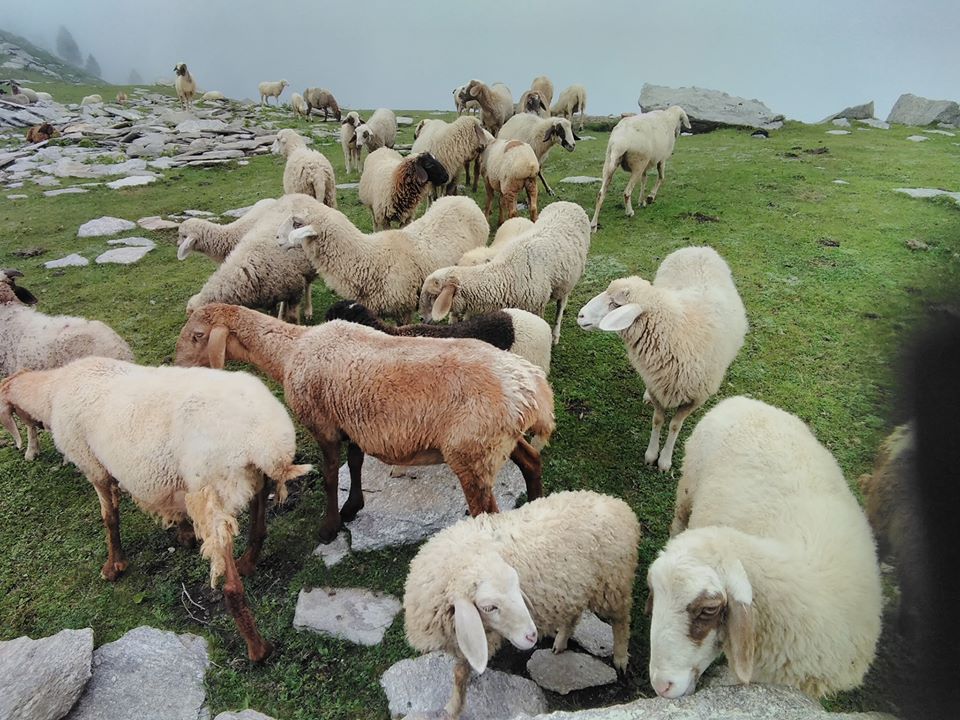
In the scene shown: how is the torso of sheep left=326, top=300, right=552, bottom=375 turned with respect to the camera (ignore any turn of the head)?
to the viewer's left

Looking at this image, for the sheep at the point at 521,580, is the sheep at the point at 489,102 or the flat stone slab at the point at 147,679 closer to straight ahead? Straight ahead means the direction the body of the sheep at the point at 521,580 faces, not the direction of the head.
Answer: the flat stone slab

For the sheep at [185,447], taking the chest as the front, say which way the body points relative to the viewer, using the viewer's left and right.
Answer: facing away from the viewer and to the left of the viewer

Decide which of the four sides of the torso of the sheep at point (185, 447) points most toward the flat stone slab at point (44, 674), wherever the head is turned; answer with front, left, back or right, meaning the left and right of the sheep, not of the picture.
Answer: left

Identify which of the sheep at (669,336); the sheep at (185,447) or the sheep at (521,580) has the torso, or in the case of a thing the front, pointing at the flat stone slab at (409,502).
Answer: the sheep at (669,336)

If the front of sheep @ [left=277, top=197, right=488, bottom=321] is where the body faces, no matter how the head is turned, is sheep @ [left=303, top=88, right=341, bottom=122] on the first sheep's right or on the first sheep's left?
on the first sheep's right

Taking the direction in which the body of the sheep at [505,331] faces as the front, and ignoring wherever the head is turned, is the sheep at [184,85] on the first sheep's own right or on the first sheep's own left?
on the first sheep's own right

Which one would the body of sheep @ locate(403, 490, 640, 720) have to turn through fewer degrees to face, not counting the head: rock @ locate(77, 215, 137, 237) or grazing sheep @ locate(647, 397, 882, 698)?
the rock

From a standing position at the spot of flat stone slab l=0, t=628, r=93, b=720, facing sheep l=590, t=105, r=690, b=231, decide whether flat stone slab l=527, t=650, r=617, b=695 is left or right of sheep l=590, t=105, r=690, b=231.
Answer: right

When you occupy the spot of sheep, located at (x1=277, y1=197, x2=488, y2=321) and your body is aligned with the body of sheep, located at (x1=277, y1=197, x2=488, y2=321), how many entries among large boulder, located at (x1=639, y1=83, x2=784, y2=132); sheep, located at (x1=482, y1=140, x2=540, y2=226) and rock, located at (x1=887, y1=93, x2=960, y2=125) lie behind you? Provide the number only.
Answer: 3

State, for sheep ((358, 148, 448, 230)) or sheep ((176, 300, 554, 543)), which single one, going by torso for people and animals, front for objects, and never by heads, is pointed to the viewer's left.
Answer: sheep ((176, 300, 554, 543))

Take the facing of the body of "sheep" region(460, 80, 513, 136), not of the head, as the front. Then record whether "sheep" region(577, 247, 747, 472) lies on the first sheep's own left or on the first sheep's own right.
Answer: on the first sheep's own left

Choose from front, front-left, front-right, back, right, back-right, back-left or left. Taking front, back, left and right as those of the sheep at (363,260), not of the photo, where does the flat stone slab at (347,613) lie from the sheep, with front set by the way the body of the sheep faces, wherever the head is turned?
front-left

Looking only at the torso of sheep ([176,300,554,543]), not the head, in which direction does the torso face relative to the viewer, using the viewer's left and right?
facing to the left of the viewer

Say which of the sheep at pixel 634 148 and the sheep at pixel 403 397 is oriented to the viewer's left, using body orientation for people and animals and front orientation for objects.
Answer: the sheep at pixel 403 397

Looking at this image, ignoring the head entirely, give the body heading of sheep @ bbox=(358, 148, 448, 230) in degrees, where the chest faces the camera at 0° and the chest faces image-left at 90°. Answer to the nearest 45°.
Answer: approximately 315°
